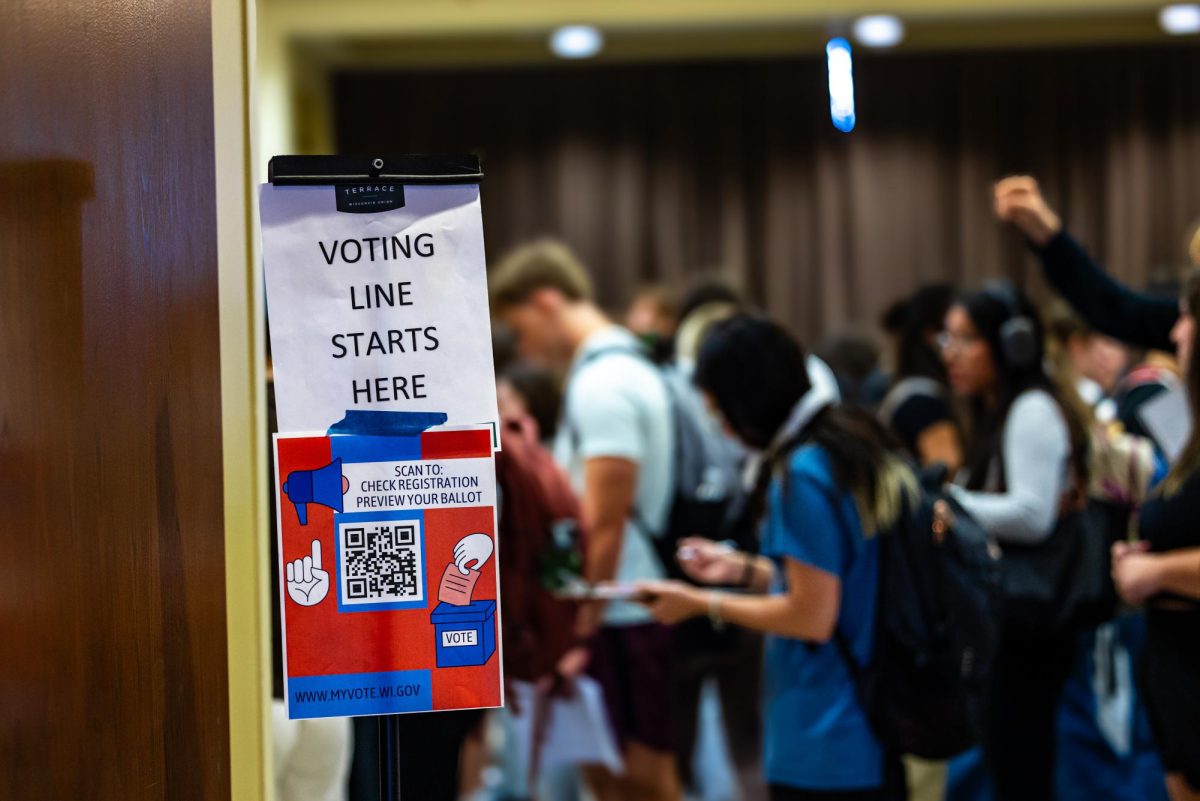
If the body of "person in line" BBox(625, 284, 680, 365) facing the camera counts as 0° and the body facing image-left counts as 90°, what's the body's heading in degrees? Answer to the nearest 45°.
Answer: approximately 90°

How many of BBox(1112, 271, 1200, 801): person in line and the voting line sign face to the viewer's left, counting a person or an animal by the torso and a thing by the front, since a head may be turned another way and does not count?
1

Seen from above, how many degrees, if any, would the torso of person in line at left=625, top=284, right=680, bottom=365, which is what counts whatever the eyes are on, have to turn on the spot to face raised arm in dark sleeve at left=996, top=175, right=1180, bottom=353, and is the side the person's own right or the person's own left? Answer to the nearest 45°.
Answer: approximately 90° to the person's own left

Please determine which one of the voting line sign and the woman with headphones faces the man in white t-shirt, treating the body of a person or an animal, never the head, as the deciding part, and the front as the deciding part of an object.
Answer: the woman with headphones

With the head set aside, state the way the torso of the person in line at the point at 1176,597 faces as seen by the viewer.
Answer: to the viewer's left

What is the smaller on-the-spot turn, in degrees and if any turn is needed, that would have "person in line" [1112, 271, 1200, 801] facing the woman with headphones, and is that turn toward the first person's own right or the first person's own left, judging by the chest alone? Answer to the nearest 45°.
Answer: approximately 45° to the first person's own right

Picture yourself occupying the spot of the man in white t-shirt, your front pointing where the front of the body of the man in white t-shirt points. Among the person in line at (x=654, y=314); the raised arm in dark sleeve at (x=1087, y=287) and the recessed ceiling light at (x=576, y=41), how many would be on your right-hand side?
2

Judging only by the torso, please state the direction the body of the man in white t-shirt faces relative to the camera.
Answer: to the viewer's left

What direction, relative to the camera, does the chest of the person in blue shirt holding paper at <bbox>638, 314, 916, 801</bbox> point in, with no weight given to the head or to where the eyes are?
to the viewer's left

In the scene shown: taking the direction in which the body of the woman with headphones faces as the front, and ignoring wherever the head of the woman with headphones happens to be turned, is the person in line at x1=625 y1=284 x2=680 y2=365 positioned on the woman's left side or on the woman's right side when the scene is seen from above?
on the woman's right side

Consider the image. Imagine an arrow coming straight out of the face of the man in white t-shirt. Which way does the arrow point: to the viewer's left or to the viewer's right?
to the viewer's left
